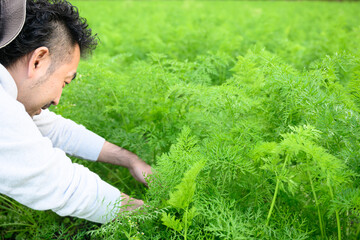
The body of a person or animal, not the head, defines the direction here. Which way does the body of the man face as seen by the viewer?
to the viewer's right

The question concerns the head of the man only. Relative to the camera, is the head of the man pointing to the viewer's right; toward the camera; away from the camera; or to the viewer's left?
to the viewer's right
